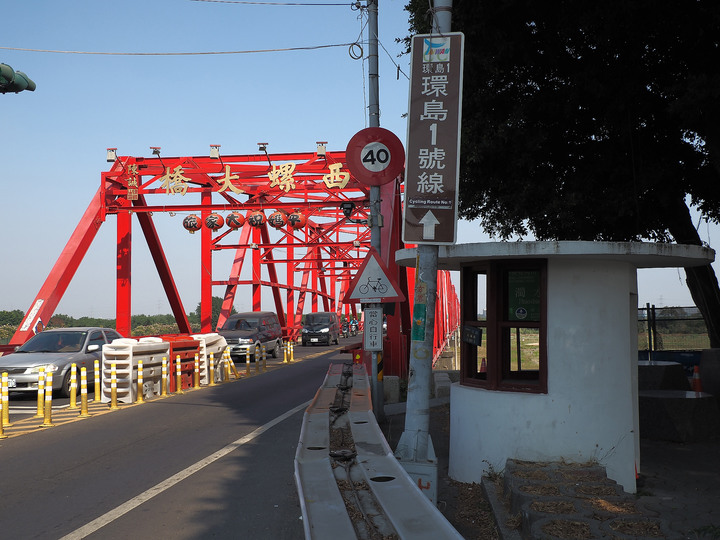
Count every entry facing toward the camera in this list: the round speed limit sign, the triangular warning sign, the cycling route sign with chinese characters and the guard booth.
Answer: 3

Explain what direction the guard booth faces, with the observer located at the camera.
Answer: facing to the left of the viewer

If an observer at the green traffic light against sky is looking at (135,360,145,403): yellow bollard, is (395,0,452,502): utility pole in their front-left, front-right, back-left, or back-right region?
back-right

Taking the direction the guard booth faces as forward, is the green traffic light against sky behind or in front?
in front

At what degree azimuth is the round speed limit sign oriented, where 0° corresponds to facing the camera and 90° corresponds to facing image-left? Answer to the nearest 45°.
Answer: approximately 0°

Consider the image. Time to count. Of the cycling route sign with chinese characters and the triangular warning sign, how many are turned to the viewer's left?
0

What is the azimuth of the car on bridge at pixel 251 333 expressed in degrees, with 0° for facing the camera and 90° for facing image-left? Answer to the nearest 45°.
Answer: approximately 45°
